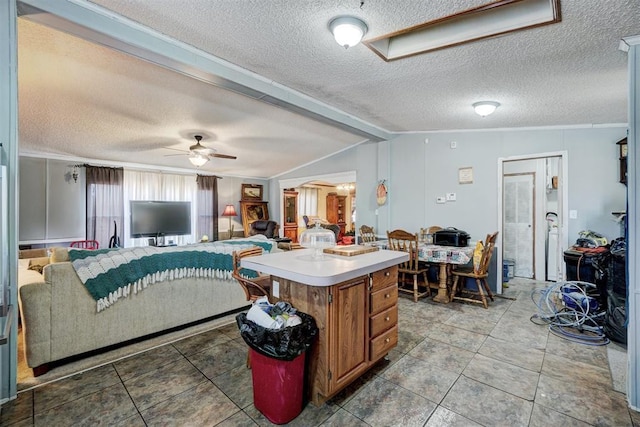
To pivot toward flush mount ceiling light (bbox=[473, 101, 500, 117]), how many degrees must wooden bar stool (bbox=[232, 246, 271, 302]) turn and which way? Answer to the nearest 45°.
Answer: approximately 45° to its left

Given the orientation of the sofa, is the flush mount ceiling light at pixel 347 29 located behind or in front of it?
behind

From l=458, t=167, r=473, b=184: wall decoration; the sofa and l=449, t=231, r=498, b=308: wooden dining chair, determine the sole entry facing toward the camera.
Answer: the wall decoration

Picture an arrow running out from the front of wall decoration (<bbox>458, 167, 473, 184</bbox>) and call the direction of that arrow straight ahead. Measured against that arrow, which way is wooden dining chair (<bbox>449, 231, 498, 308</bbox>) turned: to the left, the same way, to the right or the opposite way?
to the right

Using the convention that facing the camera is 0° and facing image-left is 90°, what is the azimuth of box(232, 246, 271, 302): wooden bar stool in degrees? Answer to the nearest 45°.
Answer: approximately 315°

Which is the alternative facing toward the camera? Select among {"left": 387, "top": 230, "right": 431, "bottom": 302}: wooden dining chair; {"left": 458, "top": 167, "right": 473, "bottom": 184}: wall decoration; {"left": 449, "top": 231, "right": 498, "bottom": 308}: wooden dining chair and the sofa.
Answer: the wall decoration

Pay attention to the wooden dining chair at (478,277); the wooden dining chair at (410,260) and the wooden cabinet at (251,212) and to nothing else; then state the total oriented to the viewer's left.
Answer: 1

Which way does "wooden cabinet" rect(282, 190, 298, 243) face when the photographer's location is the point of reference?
facing the viewer and to the left of the viewer

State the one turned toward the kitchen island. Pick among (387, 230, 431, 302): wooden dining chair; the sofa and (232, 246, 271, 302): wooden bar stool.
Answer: (232, 246, 271, 302): wooden bar stool

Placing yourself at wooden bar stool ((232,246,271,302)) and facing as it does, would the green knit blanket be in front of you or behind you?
behind

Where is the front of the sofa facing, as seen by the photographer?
facing away from the viewer and to the left of the viewer

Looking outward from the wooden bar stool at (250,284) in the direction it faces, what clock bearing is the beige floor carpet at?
The beige floor carpet is roughly at 5 o'clock from the wooden bar stool.

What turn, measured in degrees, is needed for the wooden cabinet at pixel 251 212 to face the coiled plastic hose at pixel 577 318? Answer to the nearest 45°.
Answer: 0° — it already faces it

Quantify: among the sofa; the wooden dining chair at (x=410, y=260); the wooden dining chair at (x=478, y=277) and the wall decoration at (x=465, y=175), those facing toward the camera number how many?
1
